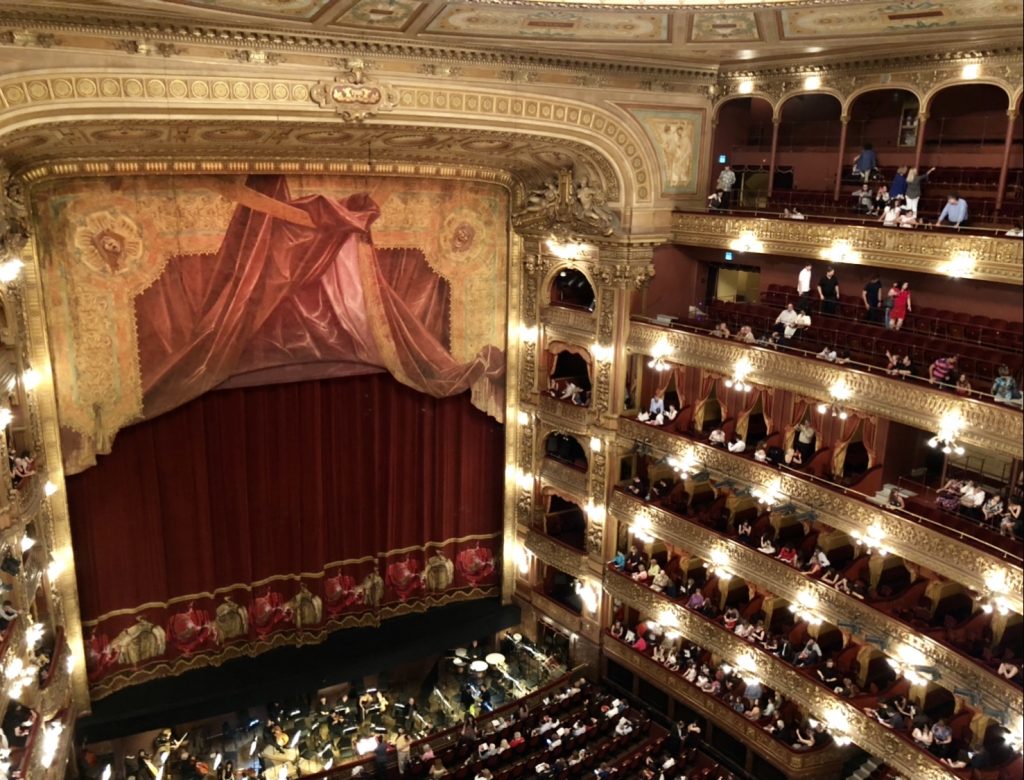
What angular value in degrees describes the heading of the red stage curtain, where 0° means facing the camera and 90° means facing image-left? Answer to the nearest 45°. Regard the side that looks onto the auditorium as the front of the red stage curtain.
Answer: approximately 315°

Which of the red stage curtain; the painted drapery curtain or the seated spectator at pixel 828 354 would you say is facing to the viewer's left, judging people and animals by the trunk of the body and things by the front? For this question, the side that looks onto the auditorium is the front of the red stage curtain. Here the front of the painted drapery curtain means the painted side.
the seated spectator

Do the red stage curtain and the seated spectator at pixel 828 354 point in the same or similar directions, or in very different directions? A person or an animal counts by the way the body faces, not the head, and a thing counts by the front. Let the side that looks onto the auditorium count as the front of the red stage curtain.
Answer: very different directions

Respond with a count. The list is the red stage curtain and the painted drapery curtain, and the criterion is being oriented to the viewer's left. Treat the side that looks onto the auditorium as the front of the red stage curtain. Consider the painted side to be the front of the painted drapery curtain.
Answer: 0

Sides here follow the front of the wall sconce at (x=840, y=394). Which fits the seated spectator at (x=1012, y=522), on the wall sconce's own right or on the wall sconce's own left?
on the wall sconce's own left

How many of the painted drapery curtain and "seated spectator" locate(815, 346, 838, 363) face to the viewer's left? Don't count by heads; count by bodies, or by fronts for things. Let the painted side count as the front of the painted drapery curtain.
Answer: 1

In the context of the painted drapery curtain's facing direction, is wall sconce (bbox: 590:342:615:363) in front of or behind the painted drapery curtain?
in front

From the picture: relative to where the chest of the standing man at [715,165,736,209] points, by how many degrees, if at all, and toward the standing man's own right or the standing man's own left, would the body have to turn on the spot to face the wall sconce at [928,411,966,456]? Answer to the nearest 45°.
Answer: approximately 90° to the standing man's own left

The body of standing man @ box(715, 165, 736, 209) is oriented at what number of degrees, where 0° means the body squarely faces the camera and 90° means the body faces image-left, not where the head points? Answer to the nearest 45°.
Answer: approximately 45°
